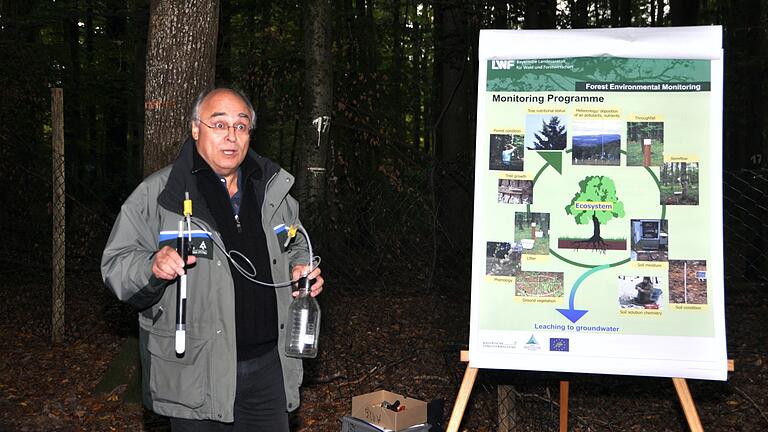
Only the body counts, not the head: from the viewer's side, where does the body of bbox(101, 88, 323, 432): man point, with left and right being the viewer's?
facing the viewer and to the right of the viewer

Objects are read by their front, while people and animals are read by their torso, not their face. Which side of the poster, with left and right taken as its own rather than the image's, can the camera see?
front

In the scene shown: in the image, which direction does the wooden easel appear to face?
toward the camera

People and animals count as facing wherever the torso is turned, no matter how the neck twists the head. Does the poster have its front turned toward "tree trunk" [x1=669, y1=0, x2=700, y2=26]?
no

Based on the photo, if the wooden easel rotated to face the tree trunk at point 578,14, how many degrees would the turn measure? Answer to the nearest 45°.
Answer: approximately 180°

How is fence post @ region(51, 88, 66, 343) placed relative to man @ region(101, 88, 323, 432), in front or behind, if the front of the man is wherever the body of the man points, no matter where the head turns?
behind

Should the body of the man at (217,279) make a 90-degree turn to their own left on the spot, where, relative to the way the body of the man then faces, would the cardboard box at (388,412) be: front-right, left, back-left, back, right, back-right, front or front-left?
front

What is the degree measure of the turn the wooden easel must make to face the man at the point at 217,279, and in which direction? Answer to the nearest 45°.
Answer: approximately 45° to its right

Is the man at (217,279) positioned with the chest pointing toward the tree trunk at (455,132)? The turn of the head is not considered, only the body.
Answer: no
